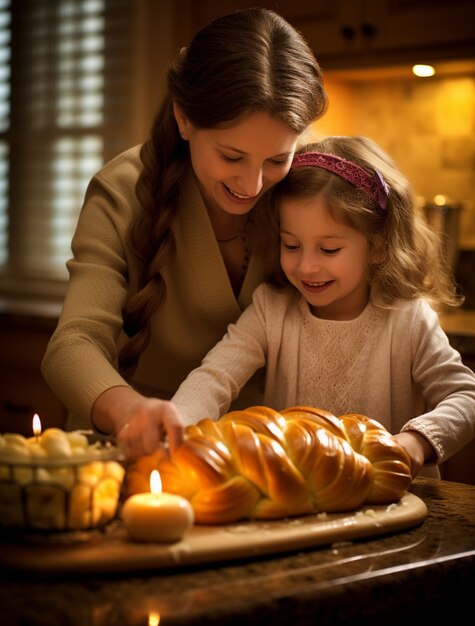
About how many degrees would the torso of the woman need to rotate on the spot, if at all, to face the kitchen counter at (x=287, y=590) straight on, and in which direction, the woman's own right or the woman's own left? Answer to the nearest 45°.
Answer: approximately 45° to the woman's own right

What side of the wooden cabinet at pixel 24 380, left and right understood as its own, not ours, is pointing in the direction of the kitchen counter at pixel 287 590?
front

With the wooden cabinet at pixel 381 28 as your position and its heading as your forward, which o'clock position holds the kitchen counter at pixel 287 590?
The kitchen counter is roughly at 12 o'clock from the wooden cabinet.

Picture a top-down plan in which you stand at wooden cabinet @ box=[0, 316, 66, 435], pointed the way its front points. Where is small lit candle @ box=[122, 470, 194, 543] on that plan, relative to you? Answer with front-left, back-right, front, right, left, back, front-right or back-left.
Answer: front

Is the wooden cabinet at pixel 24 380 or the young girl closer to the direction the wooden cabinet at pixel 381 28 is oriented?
the young girl

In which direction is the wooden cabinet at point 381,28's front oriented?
toward the camera

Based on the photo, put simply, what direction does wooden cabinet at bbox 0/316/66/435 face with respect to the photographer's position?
facing the viewer

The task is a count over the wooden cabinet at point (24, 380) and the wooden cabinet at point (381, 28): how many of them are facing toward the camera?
2

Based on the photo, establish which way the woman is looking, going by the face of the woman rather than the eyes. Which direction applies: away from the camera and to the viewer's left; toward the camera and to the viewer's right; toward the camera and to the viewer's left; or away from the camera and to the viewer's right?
toward the camera and to the viewer's right

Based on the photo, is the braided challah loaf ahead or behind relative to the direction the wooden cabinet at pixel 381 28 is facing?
ahead

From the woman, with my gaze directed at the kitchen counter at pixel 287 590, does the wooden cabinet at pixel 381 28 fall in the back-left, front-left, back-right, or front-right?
back-left

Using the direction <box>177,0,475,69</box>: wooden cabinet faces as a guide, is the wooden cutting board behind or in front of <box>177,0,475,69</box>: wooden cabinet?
in front
